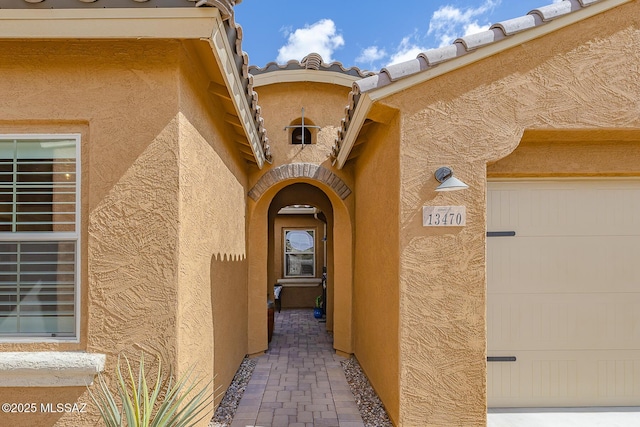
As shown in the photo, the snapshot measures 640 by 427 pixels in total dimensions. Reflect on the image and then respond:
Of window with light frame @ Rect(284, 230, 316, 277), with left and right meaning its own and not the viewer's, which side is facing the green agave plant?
front

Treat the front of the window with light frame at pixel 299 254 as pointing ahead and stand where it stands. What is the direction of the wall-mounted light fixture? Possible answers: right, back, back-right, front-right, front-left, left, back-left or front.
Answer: front

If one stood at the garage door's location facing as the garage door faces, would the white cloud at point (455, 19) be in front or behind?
behind

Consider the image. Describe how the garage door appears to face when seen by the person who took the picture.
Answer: facing the viewer

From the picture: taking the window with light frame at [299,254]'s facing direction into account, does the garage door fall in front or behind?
in front

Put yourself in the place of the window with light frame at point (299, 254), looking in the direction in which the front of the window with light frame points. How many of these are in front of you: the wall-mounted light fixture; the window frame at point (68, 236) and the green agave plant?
3

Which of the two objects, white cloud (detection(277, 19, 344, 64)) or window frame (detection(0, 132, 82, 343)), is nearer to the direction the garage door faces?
the window frame

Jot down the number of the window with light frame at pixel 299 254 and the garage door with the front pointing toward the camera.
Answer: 2

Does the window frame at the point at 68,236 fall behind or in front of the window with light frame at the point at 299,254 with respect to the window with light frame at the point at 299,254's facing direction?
in front

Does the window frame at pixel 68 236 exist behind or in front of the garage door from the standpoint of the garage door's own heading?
in front

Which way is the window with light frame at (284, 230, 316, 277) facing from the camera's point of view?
toward the camera
